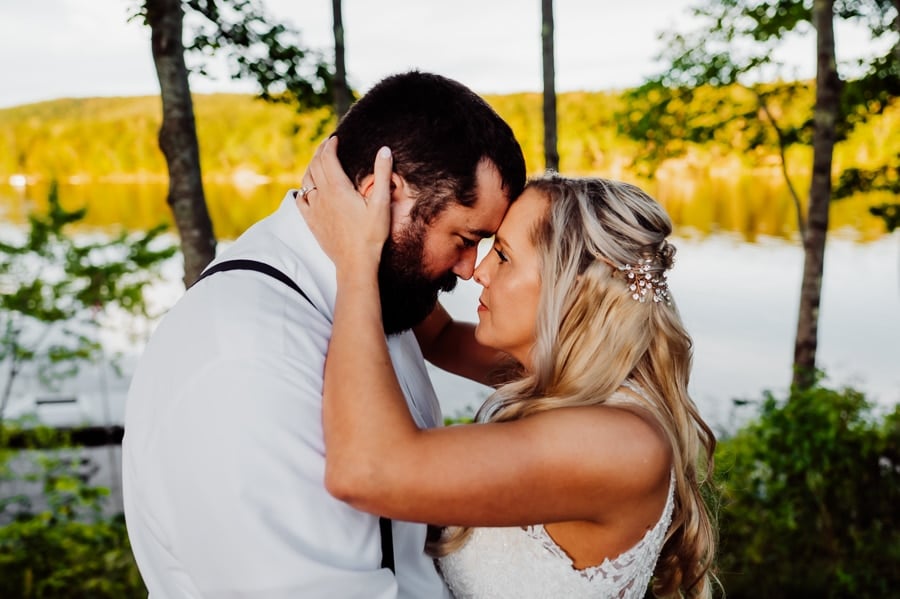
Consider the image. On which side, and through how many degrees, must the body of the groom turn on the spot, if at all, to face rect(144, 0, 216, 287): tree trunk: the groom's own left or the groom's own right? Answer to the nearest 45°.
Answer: approximately 90° to the groom's own left

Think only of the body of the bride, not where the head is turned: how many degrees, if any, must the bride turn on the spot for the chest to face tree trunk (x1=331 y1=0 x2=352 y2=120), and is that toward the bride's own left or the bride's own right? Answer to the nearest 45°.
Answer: approximately 90° to the bride's own right

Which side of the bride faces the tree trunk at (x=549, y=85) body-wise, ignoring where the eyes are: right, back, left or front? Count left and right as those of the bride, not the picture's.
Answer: right

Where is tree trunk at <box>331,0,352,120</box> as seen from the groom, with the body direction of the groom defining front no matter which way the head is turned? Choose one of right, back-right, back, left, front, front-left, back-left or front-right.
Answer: left

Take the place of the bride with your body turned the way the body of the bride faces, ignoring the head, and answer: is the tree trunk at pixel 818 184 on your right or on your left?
on your right

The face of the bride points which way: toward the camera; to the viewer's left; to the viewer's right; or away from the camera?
to the viewer's left

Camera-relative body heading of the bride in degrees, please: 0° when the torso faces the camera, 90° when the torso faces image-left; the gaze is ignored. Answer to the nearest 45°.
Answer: approximately 90°

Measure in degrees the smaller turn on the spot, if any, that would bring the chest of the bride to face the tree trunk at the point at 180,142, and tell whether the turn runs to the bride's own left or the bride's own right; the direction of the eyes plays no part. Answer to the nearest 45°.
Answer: approximately 45° to the bride's own right

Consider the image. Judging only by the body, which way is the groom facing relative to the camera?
to the viewer's right

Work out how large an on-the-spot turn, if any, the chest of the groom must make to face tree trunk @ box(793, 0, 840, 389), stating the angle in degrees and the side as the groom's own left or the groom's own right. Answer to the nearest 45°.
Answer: approximately 45° to the groom's own left

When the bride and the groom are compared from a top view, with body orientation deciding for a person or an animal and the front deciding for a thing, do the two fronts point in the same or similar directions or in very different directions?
very different directions
